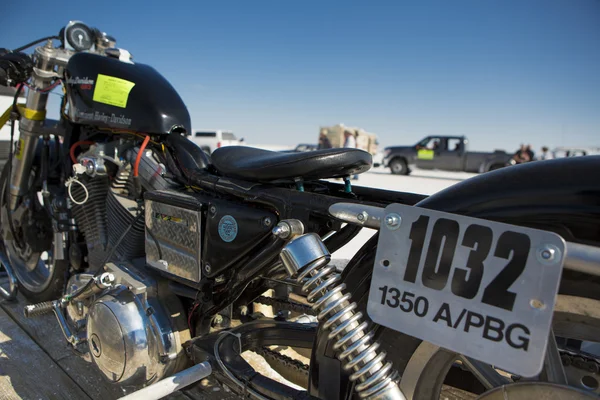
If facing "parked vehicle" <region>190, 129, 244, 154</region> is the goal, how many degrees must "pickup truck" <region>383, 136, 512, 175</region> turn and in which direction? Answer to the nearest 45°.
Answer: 0° — it already faces it

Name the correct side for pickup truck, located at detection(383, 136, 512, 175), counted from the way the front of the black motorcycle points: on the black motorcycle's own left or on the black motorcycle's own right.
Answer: on the black motorcycle's own right

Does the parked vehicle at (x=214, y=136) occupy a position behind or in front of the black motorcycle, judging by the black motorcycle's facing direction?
in front

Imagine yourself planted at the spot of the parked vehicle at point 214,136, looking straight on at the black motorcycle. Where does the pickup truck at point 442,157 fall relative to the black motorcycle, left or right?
left

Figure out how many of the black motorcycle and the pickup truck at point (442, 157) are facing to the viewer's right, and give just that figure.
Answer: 0

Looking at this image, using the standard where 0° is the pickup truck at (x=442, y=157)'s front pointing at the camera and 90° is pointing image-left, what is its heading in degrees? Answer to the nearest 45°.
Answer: approximately 90°

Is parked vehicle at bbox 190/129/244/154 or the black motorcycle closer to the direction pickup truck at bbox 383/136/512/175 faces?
the parked vehicle

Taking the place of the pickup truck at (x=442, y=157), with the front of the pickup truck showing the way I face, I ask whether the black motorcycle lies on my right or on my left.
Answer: on my left
